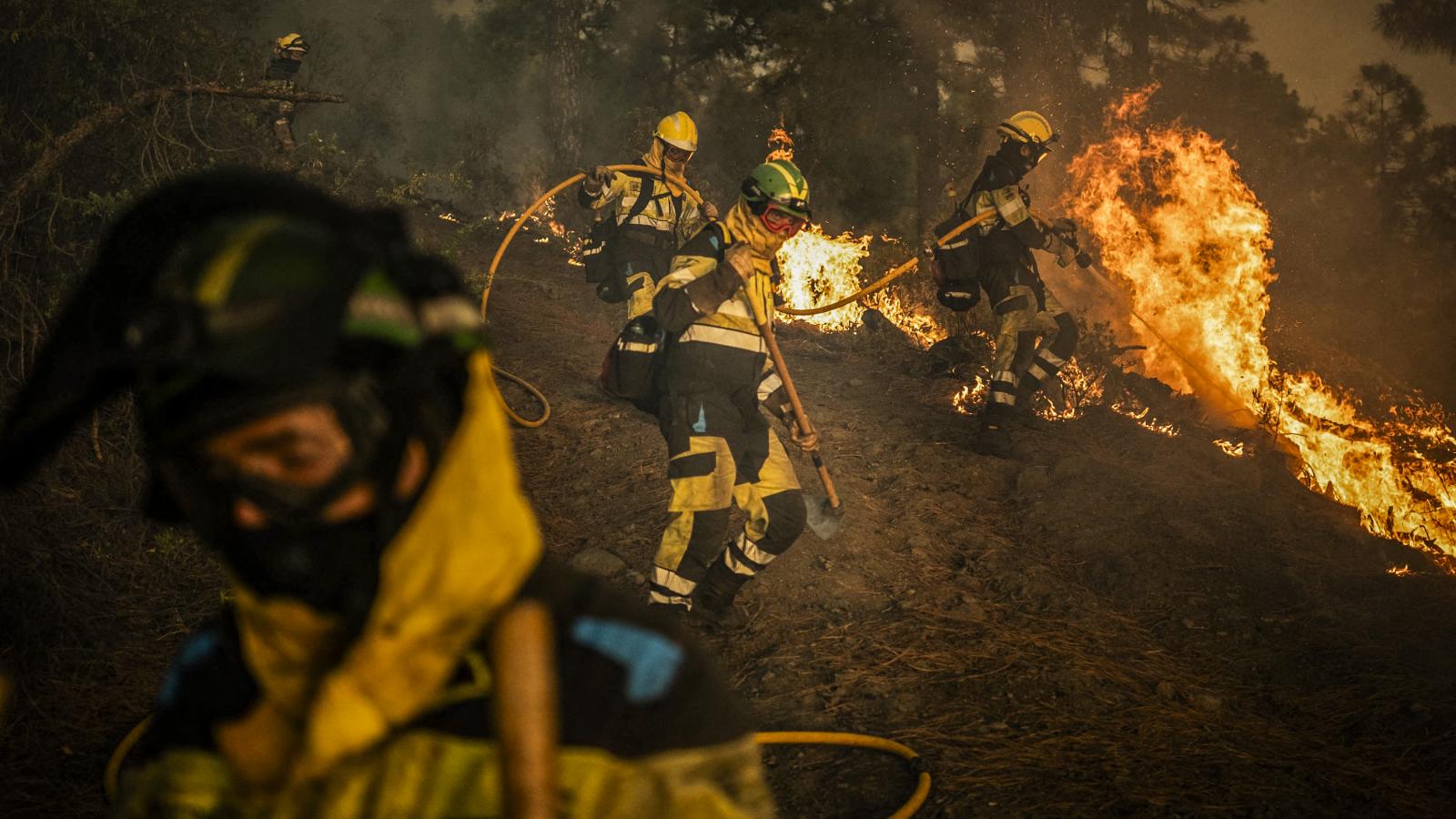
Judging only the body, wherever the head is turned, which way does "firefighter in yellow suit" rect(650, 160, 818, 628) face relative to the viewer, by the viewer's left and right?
facing the viewer and to the right of the viewer

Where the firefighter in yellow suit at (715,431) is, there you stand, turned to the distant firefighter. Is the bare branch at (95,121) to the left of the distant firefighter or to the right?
left

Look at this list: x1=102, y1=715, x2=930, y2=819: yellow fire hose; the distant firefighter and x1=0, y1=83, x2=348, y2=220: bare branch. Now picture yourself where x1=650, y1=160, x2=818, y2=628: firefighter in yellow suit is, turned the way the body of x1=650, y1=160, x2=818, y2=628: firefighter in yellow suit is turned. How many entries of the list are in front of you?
1

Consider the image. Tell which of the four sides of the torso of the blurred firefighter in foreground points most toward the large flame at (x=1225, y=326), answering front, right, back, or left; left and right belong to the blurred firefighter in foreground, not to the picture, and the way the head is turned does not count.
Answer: back

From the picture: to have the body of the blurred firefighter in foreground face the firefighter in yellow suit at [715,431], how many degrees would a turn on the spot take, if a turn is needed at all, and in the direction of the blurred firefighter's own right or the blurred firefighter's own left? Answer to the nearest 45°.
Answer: approximately 135° to the blurred firefighter's own right

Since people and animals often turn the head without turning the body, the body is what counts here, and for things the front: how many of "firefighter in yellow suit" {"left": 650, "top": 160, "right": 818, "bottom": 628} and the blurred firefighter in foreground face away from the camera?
0

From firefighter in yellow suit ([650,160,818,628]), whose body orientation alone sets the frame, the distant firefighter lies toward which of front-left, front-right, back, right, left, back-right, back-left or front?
back

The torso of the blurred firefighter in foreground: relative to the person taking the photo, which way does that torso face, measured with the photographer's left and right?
facing the viewer and to the left of the viewer

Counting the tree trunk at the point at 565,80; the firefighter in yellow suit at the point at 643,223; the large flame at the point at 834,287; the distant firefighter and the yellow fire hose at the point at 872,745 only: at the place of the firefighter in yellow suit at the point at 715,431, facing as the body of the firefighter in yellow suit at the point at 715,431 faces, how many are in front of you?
1

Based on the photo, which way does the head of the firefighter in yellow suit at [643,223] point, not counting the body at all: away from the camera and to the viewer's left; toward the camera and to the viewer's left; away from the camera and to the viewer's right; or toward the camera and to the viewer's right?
toward the camera and to the viewer's right

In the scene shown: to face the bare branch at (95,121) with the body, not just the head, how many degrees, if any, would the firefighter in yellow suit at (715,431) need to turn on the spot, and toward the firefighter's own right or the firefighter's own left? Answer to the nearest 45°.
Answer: approximately 135° to the firefighter's own right
